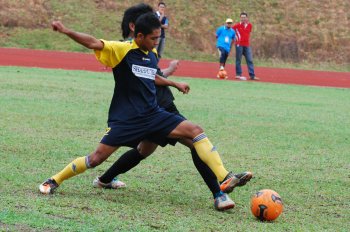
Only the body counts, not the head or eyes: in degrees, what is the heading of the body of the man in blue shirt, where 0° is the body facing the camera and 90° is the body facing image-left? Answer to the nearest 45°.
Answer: approximately 0°

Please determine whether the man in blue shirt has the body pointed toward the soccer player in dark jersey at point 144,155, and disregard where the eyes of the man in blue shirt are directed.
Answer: yes

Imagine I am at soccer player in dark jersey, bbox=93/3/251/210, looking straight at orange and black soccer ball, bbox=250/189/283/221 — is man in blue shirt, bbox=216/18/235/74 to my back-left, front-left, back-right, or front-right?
back-left

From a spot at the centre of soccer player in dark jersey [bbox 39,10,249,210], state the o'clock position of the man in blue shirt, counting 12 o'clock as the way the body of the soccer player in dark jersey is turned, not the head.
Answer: The man in blue shirt is roughly at 8 o'clock from the soccer player in dark jersey.

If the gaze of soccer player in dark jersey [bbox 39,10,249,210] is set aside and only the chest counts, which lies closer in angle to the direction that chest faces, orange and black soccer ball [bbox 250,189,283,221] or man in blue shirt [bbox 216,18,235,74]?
the orange and black soccer ball

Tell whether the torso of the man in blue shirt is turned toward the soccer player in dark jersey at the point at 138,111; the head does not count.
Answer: yes

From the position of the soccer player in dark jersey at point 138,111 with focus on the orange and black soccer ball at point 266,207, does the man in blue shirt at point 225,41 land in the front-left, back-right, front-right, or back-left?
back-left
